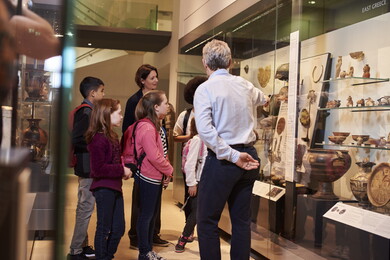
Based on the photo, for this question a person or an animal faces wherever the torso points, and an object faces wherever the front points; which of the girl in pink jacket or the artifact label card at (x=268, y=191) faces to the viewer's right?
the girl in pink jacket

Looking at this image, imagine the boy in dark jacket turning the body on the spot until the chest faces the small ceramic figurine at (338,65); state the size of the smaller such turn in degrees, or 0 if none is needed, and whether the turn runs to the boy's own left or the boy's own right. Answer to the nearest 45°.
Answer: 0° — they already face it

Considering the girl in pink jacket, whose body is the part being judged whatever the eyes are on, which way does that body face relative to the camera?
to the viewer's right

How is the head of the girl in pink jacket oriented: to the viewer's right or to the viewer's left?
to the viewer's right

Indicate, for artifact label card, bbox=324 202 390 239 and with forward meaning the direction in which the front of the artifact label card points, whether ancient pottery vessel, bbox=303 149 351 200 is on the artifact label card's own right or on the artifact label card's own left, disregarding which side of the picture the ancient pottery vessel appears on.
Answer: on the artifact label card's own right

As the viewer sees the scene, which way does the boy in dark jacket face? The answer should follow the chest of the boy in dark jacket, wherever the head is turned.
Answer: to the viewer's right
